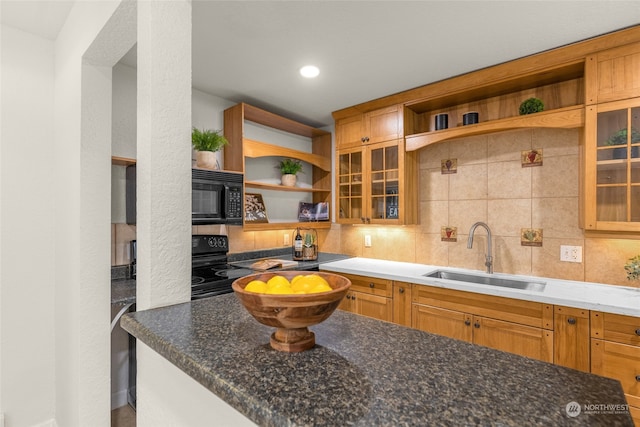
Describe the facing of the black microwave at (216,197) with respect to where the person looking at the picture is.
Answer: facing the viewer and to the right of the viewer

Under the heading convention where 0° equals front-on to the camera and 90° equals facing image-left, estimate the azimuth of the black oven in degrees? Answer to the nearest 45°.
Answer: approximately 315°

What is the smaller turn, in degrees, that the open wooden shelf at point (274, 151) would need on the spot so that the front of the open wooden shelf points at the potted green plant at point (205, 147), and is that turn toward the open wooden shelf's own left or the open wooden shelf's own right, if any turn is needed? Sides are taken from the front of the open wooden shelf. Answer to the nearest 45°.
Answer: approximately 90° to the open wooden shelf's own right

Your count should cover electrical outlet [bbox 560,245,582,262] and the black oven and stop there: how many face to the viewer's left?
0

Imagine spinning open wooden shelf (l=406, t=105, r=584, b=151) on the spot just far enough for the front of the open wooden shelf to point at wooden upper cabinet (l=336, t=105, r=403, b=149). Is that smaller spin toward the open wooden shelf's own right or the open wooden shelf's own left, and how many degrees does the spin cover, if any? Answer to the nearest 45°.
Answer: approximately 45° to the open wooden shelf's own right

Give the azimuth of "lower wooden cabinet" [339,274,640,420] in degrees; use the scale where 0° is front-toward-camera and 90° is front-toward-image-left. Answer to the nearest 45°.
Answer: approximately 45°

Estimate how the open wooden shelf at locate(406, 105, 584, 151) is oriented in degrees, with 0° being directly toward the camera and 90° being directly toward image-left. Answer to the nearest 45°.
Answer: approximately 45°

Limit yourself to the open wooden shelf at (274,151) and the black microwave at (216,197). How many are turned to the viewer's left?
0

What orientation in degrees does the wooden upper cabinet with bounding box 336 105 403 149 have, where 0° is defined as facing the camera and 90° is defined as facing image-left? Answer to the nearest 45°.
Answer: approximately 45°
